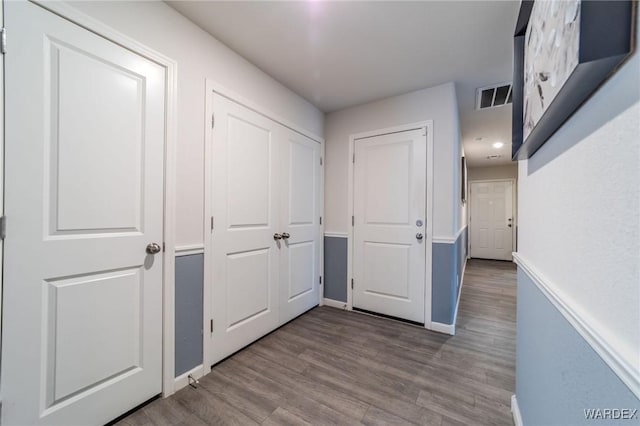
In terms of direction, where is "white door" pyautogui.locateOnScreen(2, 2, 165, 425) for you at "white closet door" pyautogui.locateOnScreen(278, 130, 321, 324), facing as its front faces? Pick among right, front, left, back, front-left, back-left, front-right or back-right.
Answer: right

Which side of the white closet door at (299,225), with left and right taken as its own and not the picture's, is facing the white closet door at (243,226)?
right

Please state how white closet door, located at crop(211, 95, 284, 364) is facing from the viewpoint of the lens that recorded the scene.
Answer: facing the viewer and to the right of the viewer

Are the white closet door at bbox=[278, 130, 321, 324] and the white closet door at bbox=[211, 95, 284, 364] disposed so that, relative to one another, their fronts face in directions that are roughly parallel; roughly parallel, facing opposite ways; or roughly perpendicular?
roughly parallel

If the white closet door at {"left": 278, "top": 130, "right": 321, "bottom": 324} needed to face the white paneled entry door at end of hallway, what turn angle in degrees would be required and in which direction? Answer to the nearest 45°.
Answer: approximately 90° to its left

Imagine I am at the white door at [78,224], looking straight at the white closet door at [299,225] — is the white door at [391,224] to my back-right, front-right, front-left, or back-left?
front-right

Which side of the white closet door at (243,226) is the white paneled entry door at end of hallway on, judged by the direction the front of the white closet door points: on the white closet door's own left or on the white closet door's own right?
on the white closet door's own left

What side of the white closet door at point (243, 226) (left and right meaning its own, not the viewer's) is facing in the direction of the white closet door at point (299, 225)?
left

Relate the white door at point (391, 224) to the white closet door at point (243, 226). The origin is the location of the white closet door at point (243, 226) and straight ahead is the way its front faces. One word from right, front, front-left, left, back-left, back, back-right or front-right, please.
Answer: front-left

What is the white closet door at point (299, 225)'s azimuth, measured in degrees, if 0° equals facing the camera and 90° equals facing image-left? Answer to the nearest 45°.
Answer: approximately 315°

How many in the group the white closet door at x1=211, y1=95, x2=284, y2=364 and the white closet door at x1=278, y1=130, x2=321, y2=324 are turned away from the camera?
0
